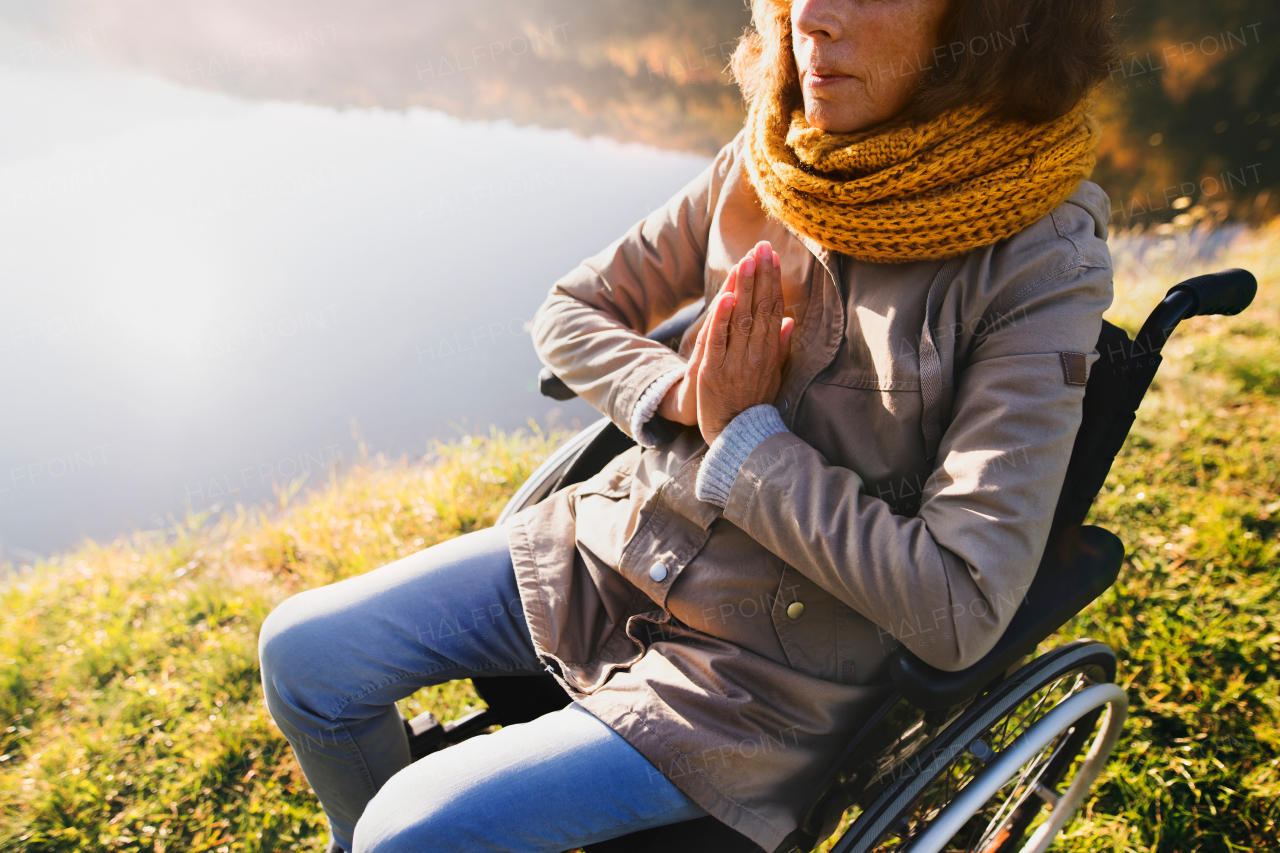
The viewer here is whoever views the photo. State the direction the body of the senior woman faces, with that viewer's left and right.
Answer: facing the viewer and to the left of the viewer

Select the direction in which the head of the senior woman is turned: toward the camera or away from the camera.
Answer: toward the camera
